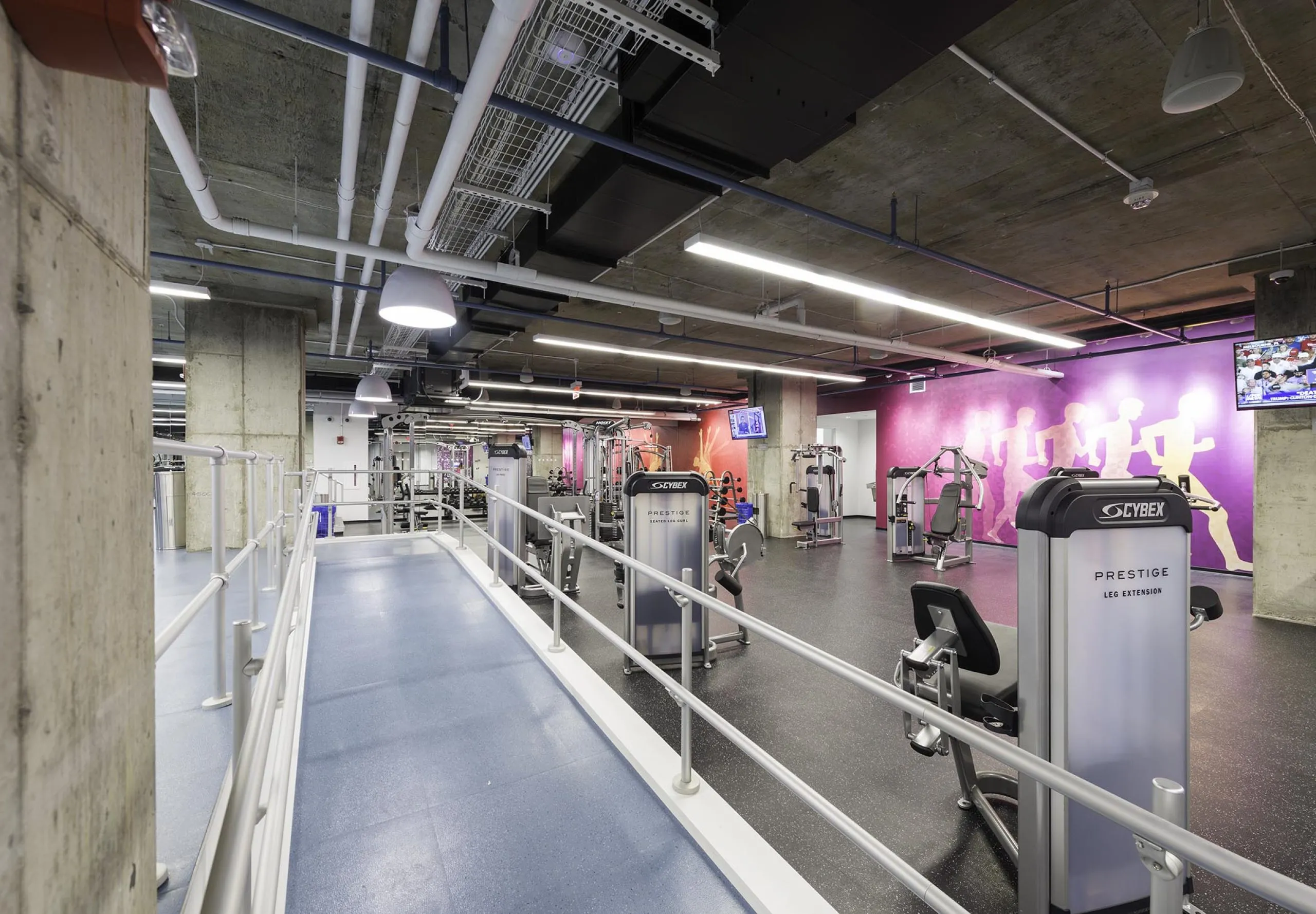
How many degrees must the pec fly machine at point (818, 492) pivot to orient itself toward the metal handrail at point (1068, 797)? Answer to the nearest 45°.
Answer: approximately 45° to its left

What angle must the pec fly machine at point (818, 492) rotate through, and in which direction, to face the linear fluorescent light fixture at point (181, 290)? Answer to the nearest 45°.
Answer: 0° — it already faces it

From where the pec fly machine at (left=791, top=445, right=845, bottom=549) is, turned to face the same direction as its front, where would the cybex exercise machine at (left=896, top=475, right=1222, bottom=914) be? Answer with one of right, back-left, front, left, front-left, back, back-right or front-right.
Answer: front-left

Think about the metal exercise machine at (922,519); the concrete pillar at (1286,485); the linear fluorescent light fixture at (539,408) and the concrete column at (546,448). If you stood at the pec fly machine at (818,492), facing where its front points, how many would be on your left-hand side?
2

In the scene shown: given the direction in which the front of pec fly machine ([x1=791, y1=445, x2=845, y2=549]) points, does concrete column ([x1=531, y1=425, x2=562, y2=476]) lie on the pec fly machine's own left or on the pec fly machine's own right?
on the pec fly machine's own right

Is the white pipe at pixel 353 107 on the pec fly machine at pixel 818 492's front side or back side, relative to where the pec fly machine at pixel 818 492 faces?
on the front side

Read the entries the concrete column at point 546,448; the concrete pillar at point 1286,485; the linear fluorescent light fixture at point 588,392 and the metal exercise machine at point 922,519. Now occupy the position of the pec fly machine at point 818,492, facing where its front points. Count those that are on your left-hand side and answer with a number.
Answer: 2

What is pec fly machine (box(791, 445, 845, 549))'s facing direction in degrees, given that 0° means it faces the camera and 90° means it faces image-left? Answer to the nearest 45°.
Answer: approximately 45°
